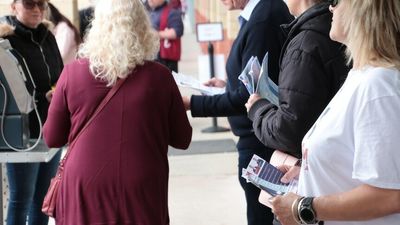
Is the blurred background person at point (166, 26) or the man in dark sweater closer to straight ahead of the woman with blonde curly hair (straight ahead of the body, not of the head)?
the blurred background person

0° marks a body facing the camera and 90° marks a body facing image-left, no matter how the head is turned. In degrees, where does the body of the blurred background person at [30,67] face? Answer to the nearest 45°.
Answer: approximately 0°

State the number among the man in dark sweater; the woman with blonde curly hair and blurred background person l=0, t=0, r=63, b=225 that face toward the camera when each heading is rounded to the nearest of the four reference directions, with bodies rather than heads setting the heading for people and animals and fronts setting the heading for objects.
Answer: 1

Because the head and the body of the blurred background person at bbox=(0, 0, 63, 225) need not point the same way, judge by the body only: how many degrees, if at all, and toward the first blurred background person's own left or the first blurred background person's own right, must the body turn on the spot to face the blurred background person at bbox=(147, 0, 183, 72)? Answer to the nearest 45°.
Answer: approximately 135° to the first blurred background person's own left

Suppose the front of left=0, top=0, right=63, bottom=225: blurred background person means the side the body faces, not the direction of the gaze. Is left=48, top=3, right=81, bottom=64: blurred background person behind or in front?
behind

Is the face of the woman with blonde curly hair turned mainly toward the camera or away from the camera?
away from the camera

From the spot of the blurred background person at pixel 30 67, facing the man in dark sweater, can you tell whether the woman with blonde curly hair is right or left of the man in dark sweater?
right

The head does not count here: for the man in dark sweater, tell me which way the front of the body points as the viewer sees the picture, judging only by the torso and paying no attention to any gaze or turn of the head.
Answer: to the viewer's left

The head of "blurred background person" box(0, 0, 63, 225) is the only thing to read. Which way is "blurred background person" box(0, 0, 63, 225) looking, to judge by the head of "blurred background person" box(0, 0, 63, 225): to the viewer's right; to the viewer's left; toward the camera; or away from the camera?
toward the camera

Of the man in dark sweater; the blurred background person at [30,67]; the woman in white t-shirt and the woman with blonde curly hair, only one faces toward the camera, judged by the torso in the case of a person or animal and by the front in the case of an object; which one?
the blurred background person

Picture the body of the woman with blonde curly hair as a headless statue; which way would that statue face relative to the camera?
away from the camera

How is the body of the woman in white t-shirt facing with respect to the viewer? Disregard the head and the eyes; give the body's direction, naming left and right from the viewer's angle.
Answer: facing to the left of the viewer

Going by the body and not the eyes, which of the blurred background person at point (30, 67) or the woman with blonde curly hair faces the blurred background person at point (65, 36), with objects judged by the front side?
the woman with blonde curly hair
